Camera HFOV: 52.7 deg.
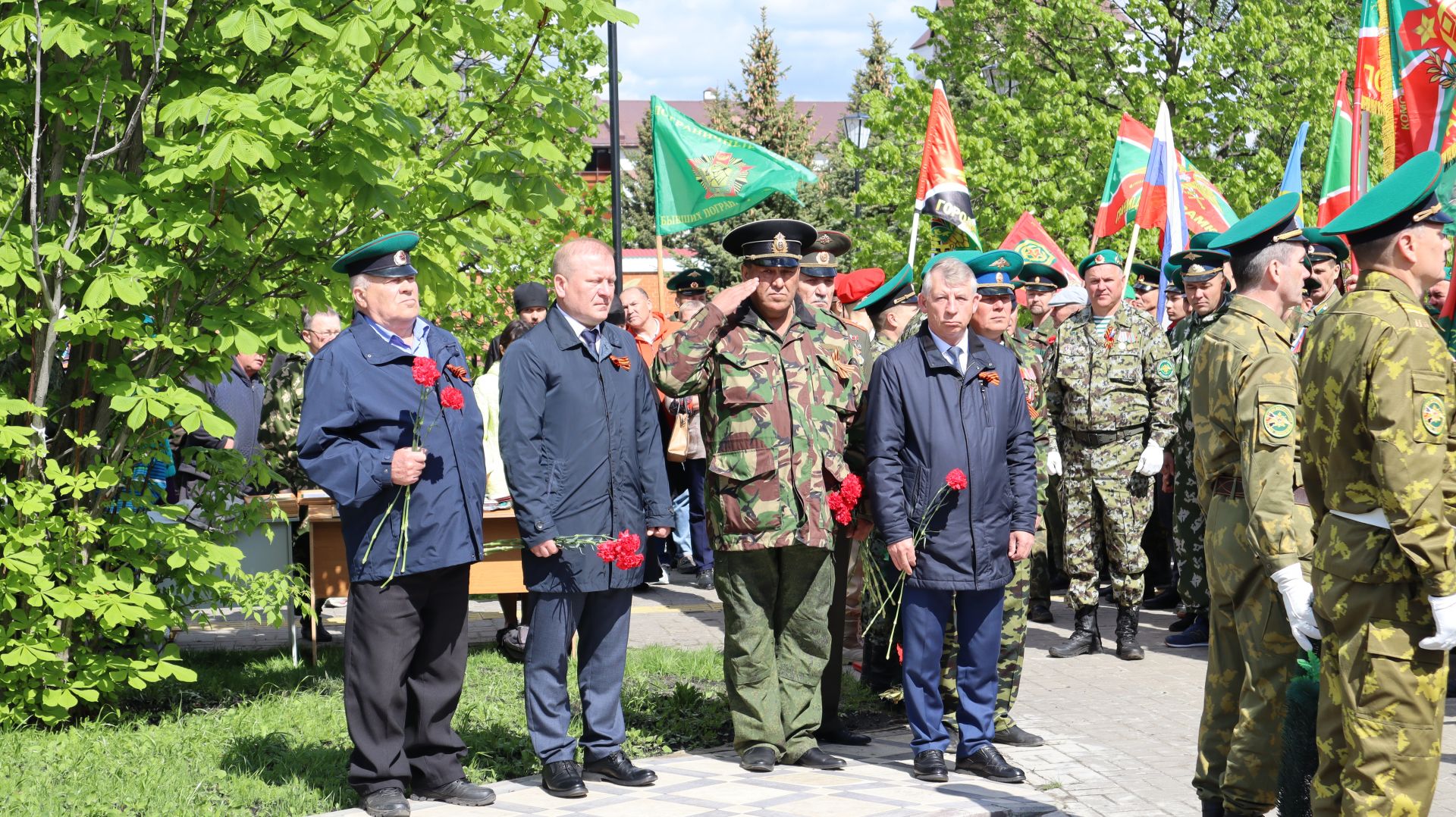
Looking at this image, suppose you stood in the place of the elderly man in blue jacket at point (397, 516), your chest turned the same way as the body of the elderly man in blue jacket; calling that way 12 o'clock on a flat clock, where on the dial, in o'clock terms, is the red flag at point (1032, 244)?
The red flag is roughly at 9 o'clock from the elderly man in blue jacket.

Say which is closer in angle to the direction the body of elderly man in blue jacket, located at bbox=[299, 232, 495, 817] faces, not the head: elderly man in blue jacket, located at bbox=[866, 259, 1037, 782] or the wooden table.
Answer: the elderly man in blue jacket

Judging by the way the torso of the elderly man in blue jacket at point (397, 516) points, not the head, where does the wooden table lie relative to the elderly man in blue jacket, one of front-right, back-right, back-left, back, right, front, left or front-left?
back-left

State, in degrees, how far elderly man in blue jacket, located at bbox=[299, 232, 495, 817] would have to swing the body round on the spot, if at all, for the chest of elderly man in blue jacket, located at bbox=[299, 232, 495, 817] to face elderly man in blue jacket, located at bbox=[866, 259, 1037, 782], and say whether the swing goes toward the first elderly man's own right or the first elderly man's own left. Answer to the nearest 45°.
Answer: approximately 45° to the first elderly man's own left

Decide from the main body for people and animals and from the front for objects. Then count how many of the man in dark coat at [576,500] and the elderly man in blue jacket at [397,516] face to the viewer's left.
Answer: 0

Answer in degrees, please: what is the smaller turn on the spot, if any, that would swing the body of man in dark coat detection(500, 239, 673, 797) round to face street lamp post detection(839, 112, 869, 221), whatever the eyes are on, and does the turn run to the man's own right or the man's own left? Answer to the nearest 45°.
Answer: approximately 135° to the man's own left

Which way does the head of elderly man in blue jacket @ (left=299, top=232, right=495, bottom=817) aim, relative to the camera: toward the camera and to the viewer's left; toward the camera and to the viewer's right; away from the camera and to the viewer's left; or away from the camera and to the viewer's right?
toward the camera and to the viewer's right

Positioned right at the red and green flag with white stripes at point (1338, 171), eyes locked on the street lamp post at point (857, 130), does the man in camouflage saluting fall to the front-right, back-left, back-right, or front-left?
back-left

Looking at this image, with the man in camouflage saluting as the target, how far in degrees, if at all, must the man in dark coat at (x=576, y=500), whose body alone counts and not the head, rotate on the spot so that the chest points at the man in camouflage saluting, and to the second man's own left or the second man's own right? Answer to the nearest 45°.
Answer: approximately 45° to the second man's own left

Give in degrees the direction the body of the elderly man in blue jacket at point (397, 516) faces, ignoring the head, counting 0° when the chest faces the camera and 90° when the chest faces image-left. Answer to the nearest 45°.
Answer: approximately 315°
